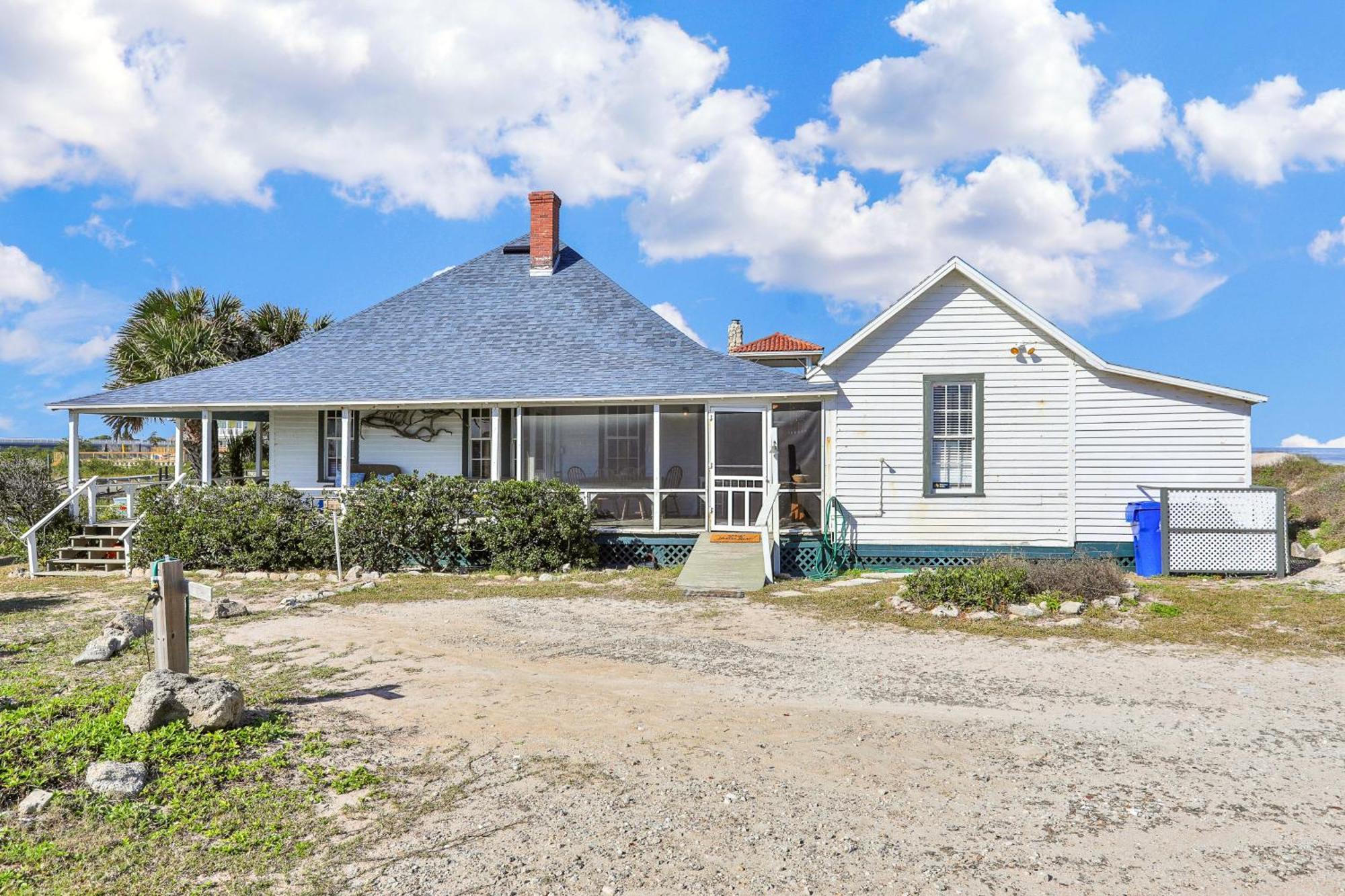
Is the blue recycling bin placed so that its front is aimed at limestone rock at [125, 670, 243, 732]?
no

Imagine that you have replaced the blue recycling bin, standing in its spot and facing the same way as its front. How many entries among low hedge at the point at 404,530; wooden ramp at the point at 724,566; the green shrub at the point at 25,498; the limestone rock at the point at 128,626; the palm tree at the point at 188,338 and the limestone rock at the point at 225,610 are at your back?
0

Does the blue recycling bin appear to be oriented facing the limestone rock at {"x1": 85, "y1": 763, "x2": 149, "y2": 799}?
no

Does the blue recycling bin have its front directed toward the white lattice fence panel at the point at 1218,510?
no
